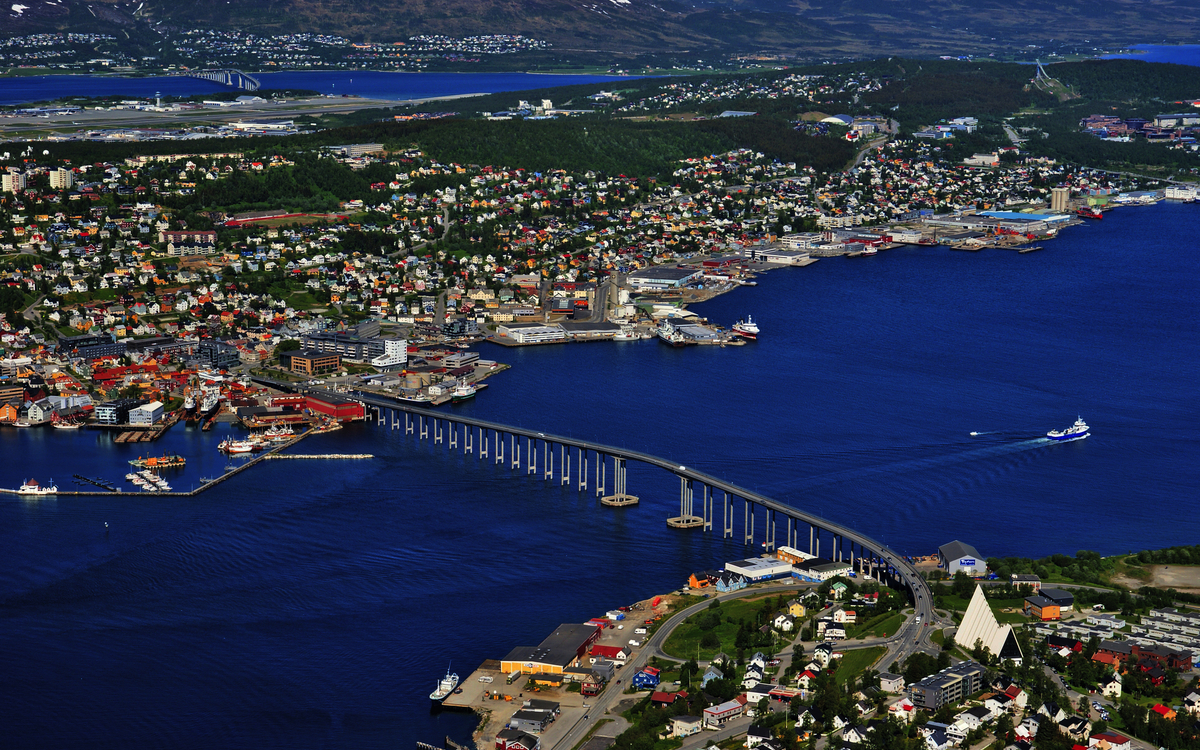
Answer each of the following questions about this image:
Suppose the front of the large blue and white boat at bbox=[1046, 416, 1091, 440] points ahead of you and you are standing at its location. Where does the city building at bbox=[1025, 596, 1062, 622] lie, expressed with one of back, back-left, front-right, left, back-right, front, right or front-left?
back-right

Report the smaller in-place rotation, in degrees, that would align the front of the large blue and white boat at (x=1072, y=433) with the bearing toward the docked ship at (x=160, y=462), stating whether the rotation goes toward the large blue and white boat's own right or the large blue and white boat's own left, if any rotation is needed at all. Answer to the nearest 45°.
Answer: approximately 135° to the large blue and white boat's own left

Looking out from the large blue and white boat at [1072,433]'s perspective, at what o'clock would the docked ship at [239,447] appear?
The docked ship is roughly at 7 o'clock from the large blue and white boat.

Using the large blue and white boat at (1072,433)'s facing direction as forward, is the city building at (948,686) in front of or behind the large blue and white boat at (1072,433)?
behind

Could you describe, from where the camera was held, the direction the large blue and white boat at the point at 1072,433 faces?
facing away from the viewer and to the right of the viewer

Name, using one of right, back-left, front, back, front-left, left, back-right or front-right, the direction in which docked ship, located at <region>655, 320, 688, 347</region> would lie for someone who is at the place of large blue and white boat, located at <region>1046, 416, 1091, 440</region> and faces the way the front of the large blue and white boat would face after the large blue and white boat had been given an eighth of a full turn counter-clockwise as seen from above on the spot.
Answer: front-left

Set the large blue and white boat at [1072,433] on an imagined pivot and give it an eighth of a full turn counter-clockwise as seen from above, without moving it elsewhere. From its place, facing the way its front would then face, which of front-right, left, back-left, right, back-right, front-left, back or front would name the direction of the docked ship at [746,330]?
front-left

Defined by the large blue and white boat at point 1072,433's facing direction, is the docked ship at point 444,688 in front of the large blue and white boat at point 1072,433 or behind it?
behind

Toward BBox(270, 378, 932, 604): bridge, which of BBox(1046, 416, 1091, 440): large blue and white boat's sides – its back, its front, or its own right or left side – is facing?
back

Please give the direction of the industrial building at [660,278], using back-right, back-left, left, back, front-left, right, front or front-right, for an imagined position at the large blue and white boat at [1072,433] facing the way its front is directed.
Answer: left

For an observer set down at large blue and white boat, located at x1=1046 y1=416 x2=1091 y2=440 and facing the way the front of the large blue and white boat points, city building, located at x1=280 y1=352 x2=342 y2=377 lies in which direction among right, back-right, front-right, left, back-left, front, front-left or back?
back-left

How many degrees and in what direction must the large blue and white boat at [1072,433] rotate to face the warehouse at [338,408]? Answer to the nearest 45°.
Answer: approximately 135° to its left

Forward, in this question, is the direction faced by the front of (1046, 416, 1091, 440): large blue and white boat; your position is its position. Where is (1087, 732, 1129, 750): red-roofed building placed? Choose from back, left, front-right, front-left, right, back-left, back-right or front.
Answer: back-right
